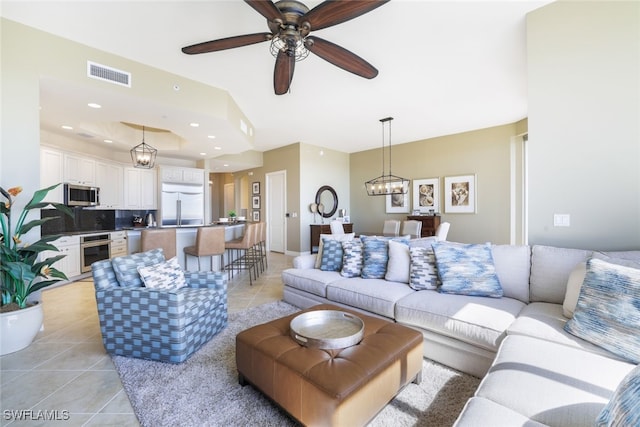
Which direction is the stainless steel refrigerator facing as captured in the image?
toward the camera

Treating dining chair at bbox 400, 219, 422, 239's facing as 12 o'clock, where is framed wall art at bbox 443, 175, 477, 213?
The framed wall art is roughly at 12 o'clock from the dining chair.

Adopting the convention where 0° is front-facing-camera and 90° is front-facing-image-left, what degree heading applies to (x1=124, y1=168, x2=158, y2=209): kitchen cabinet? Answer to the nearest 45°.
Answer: approximately 0°

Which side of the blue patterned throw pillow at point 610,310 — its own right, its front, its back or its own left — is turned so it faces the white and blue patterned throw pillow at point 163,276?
front

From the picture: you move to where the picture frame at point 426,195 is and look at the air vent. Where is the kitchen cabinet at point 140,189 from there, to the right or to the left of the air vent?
right

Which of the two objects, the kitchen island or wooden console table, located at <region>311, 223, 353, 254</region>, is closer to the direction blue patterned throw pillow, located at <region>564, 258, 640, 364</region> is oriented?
the kitchen island

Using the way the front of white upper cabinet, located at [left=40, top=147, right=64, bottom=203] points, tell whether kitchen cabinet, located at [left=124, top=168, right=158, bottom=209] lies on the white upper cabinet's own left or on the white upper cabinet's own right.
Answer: on the white upper cabinet's own left

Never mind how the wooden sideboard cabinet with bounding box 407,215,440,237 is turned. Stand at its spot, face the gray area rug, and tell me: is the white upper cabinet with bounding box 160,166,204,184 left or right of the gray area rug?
right

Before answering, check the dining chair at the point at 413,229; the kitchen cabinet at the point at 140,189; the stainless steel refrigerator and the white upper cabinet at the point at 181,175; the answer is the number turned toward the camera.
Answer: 3

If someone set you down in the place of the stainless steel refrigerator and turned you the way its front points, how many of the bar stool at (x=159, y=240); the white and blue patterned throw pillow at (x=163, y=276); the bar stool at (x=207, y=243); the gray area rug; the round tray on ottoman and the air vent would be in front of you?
6

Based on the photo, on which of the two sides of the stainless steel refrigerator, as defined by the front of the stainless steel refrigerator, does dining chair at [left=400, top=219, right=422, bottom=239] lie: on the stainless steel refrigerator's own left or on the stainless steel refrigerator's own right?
on the stainless steel refrigerator's own left

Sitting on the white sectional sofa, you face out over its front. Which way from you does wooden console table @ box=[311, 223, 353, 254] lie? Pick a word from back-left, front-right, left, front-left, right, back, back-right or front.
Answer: right
